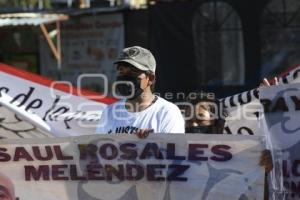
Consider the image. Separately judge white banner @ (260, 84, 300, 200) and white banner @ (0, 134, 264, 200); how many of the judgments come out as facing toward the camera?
2

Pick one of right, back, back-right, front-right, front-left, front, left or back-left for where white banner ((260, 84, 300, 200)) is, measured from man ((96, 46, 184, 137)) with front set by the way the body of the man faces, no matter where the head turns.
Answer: back-left

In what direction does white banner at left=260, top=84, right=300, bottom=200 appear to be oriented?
toward the camera

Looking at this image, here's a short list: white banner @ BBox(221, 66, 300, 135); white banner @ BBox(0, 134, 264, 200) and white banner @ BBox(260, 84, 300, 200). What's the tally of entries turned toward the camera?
3

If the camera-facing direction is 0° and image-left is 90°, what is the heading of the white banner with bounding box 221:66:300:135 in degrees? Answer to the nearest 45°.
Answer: approximately 0°

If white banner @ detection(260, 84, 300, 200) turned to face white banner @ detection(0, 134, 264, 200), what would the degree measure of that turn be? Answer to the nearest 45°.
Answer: approximately 90° to its right

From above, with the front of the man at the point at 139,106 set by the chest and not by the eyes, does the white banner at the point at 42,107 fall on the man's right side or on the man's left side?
on the man's right side

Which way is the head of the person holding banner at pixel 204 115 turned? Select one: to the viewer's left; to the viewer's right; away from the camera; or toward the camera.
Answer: toward the camera

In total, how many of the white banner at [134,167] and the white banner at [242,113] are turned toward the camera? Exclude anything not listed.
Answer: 2

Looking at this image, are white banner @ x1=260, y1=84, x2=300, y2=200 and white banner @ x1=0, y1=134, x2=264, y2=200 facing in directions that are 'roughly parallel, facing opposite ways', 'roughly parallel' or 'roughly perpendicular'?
roughly parallel

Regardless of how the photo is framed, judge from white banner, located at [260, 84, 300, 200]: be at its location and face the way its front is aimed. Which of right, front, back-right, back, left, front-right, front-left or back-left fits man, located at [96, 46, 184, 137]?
right

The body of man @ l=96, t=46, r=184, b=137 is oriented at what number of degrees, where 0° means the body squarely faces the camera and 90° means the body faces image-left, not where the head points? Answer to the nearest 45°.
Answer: approximately 45°

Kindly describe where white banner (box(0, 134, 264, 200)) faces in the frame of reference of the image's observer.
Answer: facing the viewer
